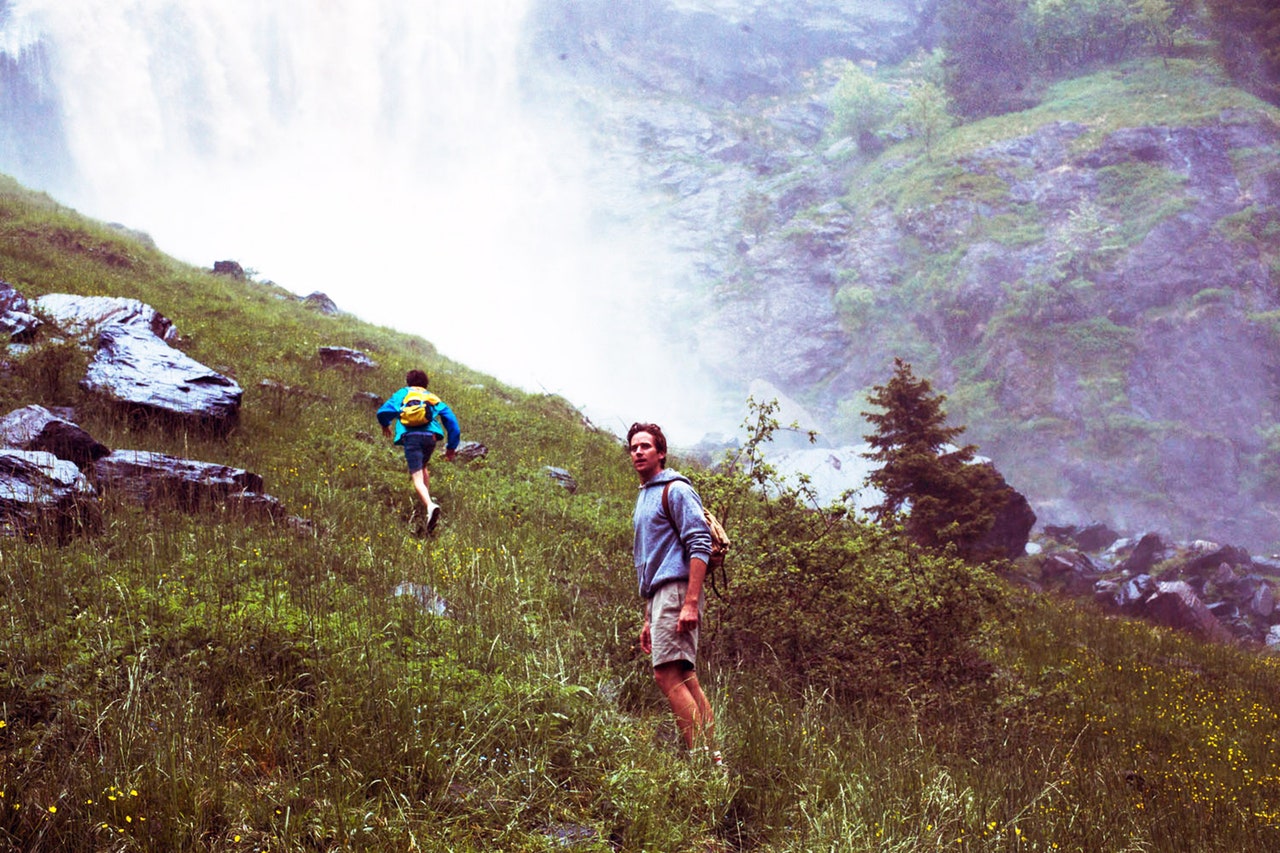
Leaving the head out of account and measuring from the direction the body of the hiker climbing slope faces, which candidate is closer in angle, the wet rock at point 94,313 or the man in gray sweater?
the wet rock

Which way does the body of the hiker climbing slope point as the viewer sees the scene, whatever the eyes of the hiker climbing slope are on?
away from the camera

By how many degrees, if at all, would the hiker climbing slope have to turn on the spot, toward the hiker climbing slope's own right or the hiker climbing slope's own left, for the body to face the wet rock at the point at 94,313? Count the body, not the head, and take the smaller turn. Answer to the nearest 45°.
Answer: approximately 45° to the hiker climbing slope's own left

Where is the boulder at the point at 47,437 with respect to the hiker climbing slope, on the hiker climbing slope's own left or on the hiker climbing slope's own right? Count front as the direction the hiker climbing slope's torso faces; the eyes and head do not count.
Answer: on the hiker climbing slope's own left

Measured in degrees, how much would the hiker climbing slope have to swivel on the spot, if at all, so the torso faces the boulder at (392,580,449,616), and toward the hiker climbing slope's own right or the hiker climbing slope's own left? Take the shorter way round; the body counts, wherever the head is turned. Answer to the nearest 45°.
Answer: approximately 180°

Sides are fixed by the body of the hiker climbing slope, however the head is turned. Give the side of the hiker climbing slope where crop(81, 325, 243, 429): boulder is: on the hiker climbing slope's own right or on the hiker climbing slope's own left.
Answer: on the hiker climbing slope's own left

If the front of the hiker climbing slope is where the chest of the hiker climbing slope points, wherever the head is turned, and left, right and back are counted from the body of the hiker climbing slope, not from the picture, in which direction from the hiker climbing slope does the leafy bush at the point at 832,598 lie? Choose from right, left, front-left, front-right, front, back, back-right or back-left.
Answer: back-right
